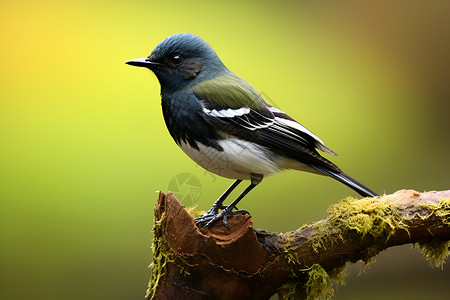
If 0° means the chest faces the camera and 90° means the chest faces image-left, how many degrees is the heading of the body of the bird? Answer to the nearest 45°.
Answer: approximately 90°
